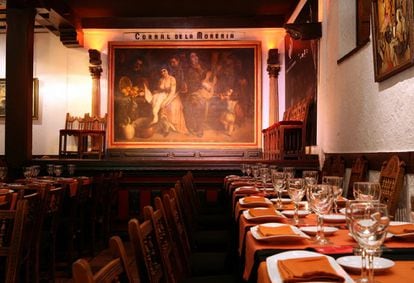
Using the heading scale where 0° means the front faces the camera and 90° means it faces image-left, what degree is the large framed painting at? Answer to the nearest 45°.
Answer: approximately 0°

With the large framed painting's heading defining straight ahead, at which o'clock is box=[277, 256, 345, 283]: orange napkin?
The orange napkin is roughly at 12 o'clock from the large framed painting.

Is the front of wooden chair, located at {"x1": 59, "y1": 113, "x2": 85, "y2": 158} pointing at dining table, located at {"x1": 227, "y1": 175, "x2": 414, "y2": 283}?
yes

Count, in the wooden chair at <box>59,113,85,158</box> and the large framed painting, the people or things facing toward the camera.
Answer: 2

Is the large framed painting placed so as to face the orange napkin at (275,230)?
yes

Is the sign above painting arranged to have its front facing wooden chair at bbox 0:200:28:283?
yes
